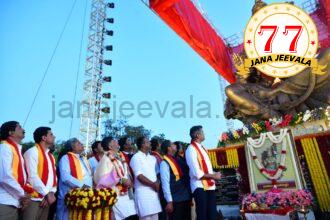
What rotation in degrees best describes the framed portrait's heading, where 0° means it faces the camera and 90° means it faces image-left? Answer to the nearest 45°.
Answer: approximately 0°

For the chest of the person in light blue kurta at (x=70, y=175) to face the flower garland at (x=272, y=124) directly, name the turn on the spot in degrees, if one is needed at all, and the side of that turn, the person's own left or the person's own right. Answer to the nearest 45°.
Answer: approximately 45° to the person's own left

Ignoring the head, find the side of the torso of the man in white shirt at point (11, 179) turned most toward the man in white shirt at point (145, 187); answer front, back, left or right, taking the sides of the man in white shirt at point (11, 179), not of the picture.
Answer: front

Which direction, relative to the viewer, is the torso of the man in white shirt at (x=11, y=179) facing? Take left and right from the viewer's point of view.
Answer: facing to the right of the viewer

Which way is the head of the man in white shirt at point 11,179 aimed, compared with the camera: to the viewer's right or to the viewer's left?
to the viewer's right

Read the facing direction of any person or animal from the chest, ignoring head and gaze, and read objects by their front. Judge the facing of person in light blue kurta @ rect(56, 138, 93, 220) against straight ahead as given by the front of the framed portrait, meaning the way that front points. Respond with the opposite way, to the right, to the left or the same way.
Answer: to the left

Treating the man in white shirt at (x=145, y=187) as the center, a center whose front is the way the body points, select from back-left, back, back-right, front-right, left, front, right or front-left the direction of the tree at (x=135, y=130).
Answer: back-left

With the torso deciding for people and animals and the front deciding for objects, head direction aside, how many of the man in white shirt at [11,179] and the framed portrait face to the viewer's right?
1

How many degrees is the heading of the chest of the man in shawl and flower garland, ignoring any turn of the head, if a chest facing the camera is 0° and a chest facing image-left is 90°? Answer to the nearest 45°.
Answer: approximately 315°

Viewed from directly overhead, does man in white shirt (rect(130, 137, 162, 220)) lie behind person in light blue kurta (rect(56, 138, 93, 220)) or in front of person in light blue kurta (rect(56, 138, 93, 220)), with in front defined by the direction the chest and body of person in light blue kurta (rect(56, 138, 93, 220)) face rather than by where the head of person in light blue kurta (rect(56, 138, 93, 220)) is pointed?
in front

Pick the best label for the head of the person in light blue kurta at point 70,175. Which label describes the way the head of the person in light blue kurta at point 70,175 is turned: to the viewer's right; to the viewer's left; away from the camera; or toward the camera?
to the viewer's right
